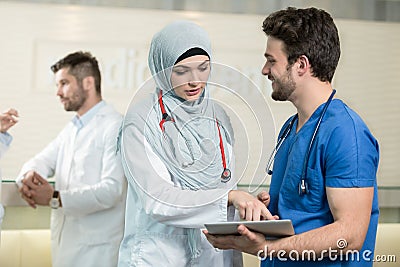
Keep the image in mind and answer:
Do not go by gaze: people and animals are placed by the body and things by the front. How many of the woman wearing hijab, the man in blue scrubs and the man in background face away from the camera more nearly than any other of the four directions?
0

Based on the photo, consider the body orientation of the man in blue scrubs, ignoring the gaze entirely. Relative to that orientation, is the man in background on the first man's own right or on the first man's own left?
on the first man's own right

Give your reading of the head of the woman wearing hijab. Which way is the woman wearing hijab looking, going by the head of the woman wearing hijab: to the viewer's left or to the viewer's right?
to the viewer's right

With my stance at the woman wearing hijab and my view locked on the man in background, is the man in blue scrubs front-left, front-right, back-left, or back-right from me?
back-right

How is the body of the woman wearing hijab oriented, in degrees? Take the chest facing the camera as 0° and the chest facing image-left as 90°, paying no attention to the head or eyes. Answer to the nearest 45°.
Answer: approximately 315°

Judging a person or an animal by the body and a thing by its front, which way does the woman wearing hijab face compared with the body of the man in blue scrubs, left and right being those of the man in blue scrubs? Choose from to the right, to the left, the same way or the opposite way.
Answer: to the left

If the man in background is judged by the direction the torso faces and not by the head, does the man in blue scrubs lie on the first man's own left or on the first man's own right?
on the first man's own left

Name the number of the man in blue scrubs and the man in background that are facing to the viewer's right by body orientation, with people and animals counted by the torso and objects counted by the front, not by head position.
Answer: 0

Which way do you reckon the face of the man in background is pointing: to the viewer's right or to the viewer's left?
to the viewer's left

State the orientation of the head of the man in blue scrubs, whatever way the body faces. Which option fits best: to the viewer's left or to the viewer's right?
to the viewer's left

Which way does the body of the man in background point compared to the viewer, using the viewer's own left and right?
facing the viewer and to the left of the viewer
